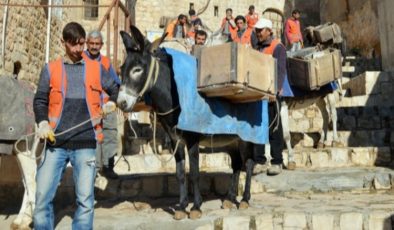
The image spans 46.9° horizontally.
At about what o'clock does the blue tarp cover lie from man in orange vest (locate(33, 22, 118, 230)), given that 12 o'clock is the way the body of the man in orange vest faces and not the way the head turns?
The blue tarp cover is roughly at 8 o'clock from the man in orange vest.

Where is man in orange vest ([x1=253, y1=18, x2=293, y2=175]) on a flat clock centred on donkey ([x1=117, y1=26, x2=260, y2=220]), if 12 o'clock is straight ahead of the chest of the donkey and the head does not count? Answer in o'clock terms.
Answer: The man in orange vest is roughly at 6 o'clock from the donkey.

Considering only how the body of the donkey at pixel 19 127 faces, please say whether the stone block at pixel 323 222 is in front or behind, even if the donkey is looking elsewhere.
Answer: behind

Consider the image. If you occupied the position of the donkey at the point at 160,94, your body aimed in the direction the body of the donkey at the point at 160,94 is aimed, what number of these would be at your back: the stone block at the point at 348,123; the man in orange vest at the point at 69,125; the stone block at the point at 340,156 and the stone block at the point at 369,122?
3

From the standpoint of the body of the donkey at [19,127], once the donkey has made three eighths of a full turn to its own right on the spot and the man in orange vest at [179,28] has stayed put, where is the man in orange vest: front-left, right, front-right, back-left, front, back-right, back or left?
front

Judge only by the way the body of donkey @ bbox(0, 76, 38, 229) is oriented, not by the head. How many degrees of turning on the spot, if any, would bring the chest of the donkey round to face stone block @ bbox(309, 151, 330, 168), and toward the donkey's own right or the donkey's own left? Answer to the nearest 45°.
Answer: approximately 180°

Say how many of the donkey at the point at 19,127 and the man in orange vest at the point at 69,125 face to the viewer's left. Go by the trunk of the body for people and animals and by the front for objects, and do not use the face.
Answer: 1

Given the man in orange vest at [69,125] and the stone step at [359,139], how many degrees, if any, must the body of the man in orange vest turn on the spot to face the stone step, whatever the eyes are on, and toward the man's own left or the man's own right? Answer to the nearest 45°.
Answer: approximately 135° to the man's own left

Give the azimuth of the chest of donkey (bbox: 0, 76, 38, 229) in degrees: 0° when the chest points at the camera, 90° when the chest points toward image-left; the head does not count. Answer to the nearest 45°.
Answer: approximately 90°

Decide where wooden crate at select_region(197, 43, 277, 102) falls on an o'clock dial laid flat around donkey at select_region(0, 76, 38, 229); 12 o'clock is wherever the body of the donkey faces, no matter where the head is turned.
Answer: The wooden crate is roughly at 7 o'clock from the donkey.

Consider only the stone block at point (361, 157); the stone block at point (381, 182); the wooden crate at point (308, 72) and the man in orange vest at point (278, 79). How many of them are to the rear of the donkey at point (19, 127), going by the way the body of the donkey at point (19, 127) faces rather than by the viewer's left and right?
4

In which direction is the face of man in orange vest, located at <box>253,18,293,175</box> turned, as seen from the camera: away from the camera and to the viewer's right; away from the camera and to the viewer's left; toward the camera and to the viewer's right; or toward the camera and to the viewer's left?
toward the camera and to the viewer's left
